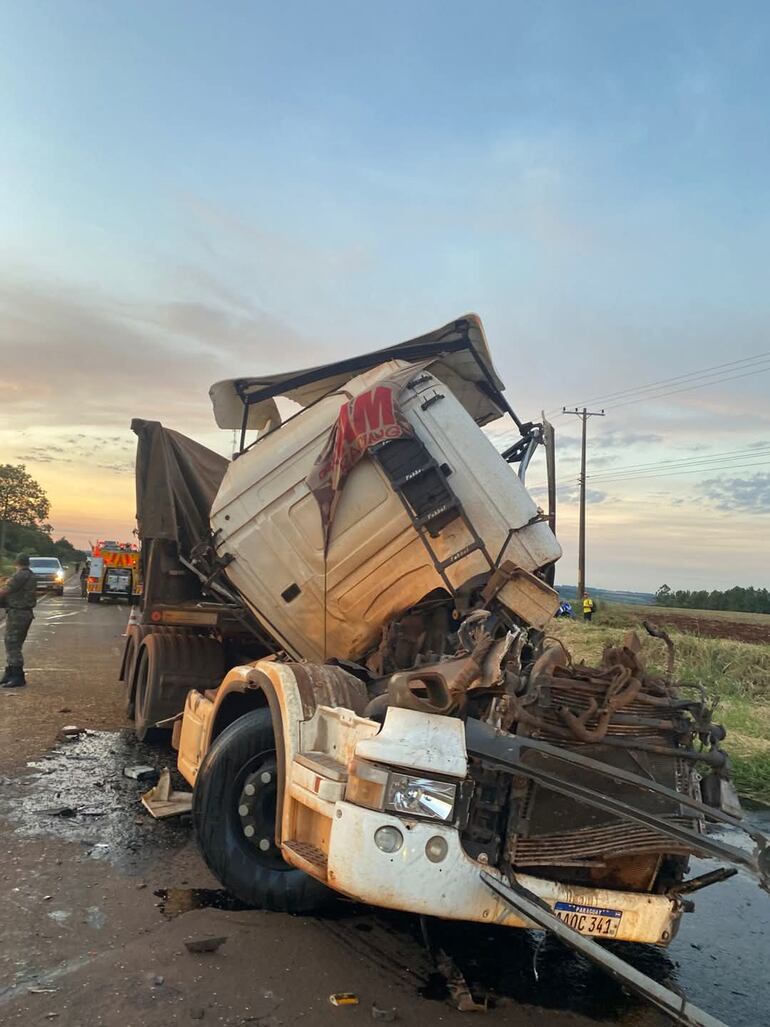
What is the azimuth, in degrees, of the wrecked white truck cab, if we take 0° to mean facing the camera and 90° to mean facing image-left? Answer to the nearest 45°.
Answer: approximately 315°

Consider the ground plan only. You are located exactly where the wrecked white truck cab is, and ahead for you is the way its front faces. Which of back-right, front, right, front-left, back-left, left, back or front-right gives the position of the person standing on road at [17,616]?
back
